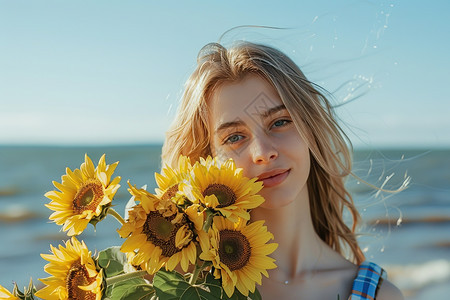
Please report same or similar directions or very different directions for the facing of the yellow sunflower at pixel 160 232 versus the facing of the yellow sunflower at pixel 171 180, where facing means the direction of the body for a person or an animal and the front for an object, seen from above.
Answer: same or similar directions

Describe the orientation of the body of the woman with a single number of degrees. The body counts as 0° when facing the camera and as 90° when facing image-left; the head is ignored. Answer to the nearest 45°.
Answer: approximately 0°

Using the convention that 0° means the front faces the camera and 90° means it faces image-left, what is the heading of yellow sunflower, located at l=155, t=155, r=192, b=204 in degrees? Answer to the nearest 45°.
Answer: approximately 0°

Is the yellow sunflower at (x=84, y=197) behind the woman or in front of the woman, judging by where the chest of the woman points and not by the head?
in front

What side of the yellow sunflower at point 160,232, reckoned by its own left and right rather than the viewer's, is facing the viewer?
front
